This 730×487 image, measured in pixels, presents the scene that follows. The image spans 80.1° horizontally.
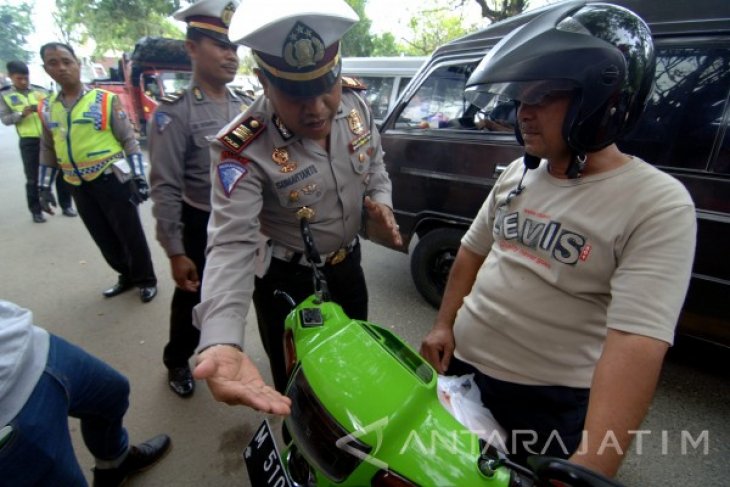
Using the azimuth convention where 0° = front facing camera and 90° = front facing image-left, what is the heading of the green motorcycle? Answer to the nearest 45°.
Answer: approximately 45°

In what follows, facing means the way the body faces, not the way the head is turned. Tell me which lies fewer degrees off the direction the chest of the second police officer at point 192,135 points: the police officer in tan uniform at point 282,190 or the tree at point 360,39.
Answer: the police officer in tan uniform

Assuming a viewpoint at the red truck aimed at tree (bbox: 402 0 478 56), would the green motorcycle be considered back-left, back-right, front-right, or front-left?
back-right

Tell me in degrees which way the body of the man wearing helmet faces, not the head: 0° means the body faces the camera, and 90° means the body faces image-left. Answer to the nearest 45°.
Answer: approximately 45°

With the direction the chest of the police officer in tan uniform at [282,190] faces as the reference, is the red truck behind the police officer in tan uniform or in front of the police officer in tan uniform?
behind

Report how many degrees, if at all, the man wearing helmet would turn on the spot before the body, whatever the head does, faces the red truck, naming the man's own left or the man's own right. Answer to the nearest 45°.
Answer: approximately 90° to the man's own right
